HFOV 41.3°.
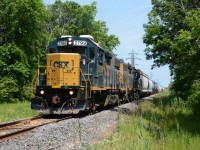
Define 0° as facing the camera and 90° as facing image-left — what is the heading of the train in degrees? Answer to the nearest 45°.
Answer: approximately 45°

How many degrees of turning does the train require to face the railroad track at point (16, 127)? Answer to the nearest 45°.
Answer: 0° — it already faces it

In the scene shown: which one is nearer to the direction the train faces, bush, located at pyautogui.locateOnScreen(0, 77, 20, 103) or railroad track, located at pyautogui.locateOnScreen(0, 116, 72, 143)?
the railroad track

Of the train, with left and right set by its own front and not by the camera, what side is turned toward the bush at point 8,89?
right
